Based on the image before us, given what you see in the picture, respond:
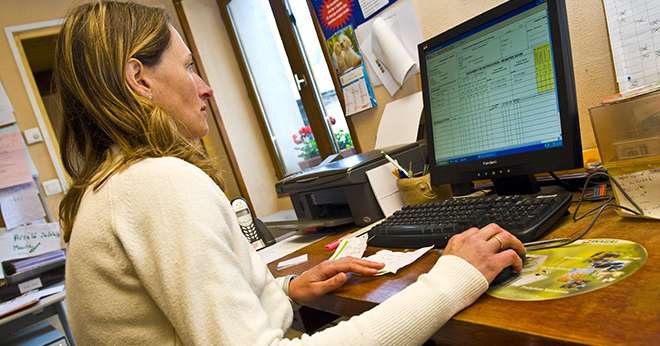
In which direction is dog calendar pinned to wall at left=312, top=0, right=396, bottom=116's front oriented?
toward the camera

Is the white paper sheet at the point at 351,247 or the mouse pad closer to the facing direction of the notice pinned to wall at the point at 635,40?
the mouse pad

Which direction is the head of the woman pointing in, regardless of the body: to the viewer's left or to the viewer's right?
to the viewer's right

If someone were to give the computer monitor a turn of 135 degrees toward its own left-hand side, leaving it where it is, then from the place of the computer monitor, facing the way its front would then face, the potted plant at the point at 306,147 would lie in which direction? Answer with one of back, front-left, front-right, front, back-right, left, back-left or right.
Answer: back-left

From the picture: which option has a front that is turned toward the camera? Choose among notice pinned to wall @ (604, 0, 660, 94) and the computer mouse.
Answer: the notice pinned to wall

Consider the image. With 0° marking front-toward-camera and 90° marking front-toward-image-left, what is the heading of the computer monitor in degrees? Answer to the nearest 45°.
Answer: approximately 45°

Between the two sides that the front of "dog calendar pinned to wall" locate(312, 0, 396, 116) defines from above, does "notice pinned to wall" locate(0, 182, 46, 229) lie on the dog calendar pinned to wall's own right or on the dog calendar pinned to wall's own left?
on the dog calendar pinned to wall's own right

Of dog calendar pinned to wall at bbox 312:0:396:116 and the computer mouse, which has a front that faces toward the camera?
the dog calendar pinned to wall

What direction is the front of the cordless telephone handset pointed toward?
toward the camera

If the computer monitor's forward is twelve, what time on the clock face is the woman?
The woman is roughly at 12 o'clock from the computer monitor.

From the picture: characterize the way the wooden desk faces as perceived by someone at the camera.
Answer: facing the viewer and to the left of the viewer

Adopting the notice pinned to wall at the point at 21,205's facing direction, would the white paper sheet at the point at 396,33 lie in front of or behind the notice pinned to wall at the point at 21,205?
in front

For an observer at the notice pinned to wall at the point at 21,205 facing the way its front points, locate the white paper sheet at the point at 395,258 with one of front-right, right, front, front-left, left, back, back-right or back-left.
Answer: front

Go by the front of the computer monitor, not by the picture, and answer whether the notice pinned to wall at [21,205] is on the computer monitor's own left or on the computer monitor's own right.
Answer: on the computer monitor's own right

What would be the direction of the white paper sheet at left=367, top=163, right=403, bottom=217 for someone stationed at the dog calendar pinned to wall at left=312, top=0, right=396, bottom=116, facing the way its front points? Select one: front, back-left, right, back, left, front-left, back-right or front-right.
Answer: front
